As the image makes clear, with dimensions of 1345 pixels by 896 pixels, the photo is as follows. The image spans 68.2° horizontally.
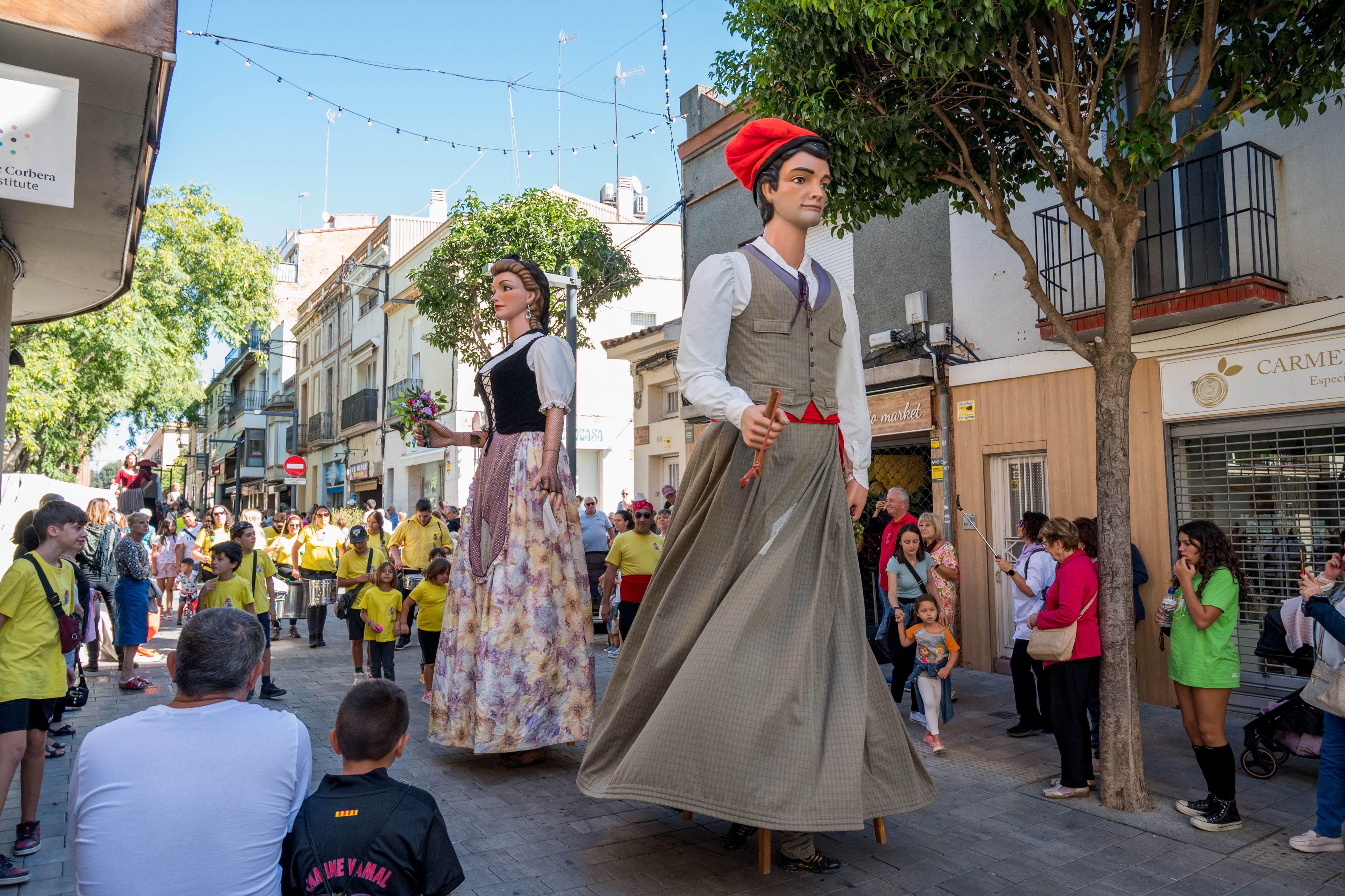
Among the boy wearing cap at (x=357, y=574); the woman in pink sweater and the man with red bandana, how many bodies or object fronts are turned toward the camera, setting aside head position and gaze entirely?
2

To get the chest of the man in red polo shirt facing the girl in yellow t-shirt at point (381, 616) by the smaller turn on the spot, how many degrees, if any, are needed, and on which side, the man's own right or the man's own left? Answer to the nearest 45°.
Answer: approximately 45° to the man's own right

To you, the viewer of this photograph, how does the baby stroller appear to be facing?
facing to the left of the viewer

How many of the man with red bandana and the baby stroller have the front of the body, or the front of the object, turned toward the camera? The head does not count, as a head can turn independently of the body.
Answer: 1

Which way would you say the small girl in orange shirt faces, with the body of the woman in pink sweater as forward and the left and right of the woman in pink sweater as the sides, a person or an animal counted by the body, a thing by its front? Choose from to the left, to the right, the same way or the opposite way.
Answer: to the left

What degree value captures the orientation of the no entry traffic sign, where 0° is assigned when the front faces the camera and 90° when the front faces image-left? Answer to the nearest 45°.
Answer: approximately 0°

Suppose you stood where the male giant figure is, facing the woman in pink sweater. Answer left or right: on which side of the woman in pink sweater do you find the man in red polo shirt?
left

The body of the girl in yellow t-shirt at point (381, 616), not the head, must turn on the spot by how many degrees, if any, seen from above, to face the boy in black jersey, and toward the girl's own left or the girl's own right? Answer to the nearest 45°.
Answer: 0° — they already face them

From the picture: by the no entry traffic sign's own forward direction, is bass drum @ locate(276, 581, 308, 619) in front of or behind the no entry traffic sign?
in front

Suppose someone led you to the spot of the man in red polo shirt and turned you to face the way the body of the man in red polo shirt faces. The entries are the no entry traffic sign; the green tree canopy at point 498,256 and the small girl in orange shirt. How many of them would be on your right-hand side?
2

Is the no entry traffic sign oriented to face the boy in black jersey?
yes

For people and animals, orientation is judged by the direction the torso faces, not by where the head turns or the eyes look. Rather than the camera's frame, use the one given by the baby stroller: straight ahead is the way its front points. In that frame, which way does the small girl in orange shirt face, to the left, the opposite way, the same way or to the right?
to the left

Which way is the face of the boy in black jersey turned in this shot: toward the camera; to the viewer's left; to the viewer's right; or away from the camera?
away from the camera

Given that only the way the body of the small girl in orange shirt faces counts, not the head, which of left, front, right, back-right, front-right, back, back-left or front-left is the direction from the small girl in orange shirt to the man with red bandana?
back-right
